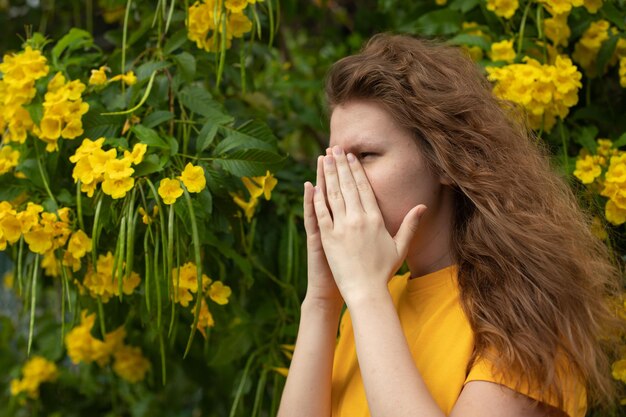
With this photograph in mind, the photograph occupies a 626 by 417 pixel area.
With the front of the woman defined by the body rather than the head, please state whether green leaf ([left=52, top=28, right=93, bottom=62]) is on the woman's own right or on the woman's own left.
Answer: on the woman's own right

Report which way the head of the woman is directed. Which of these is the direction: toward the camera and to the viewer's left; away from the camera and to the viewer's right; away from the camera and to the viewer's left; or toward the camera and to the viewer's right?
toward the camera and to the viewer's left

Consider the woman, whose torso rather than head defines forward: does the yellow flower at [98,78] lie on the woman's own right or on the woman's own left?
on the woman's own right

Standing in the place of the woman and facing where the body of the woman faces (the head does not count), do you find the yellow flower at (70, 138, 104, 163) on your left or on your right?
on your right

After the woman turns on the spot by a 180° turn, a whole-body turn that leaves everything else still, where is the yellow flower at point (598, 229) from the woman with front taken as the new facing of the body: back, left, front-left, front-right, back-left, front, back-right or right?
front

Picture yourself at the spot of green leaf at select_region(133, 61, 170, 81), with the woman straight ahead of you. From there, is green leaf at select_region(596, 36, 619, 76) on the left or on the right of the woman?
left

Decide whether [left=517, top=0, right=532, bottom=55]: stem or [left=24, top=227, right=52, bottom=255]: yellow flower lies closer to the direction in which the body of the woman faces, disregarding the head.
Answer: the yellow flower

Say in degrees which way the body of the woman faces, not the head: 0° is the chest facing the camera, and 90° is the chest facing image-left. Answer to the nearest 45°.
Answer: approximately 45°

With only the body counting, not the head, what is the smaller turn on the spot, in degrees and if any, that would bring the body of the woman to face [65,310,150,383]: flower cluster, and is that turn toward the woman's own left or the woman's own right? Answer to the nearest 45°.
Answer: approximately 90° to the woman's own right

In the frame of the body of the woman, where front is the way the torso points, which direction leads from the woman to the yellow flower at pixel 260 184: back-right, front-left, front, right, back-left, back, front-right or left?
right

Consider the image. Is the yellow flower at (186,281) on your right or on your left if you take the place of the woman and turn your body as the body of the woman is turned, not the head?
on your right
